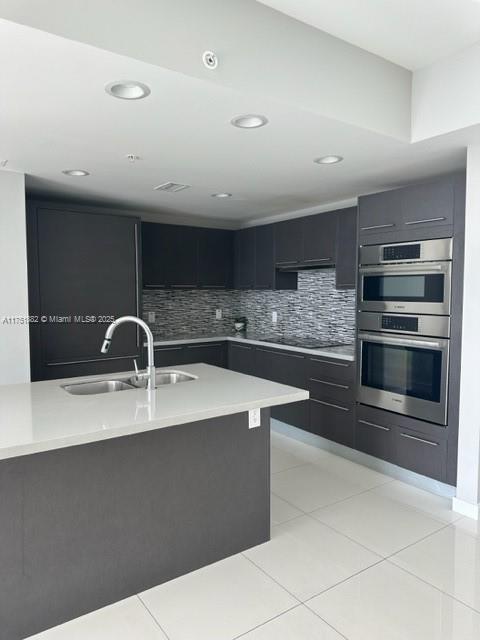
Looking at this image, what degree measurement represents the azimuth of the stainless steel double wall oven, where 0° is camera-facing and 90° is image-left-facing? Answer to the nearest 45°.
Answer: approximately 45°

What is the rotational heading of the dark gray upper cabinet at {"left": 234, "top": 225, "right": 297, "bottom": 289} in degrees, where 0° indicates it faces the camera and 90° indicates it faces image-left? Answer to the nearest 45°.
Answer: approximately 45°

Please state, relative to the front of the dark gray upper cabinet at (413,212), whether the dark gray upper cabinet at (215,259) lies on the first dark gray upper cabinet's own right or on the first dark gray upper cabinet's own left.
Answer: on the first dark gray upper cabinet's own right
